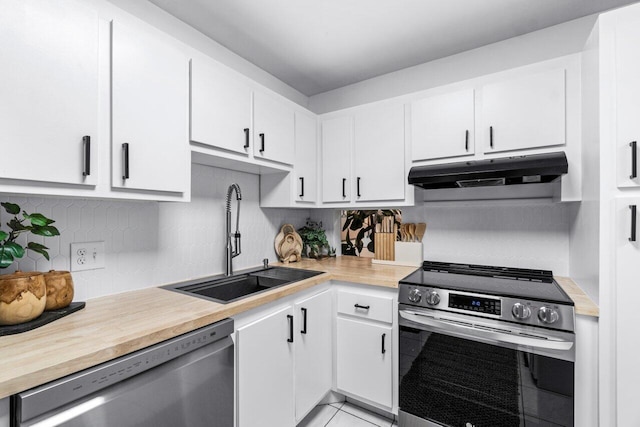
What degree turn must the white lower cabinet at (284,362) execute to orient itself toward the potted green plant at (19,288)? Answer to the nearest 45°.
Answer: approximately 90° to its right

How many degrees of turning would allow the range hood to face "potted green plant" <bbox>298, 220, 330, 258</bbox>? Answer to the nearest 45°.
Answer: approximately 90° to its right

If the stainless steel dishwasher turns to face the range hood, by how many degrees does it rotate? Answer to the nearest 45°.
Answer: approximately 45° to its left

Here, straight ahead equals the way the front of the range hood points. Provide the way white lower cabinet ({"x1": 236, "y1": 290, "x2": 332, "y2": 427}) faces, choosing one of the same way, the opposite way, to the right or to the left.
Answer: to the left

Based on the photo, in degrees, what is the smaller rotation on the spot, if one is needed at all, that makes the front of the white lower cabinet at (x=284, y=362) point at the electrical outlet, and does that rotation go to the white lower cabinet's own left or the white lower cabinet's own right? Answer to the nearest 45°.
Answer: approximately 135° to the white lower cabinet's own right

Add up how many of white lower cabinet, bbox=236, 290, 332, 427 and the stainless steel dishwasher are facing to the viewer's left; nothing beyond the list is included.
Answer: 0

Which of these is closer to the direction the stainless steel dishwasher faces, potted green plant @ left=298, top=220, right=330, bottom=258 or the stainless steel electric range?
the stainless steel electric range

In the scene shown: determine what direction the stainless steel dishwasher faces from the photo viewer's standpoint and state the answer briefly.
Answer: facing the viewer and to the right of the viewer
